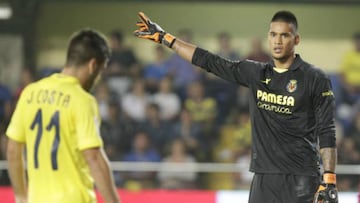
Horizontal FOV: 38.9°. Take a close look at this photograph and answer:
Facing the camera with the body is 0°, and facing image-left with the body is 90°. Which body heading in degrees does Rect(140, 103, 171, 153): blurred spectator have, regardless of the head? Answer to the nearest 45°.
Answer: approximately 0°

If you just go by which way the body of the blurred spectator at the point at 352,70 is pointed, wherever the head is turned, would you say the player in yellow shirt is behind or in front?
in front

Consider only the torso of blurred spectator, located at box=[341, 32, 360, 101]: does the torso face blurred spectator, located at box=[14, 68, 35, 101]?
no

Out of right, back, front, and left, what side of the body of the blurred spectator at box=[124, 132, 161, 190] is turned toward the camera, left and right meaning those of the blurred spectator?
front

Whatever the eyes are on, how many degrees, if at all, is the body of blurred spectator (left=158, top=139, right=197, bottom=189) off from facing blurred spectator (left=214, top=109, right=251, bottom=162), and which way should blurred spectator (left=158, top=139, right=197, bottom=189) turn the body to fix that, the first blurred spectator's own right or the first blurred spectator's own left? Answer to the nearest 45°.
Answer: approximately 135° to the first blurred spectator's own left

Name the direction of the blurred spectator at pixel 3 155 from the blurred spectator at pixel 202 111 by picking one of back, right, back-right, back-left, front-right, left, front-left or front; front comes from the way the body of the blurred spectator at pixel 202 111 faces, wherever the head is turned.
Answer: right

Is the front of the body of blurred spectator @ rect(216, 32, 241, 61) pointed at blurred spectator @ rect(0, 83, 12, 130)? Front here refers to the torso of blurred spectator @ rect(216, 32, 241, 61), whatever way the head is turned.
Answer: no

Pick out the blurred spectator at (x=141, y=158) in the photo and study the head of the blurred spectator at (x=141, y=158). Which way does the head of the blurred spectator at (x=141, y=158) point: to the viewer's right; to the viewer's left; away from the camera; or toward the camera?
toward the camera

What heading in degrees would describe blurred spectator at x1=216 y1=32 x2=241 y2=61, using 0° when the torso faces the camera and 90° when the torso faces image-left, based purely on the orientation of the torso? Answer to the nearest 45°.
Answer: approximately 0°

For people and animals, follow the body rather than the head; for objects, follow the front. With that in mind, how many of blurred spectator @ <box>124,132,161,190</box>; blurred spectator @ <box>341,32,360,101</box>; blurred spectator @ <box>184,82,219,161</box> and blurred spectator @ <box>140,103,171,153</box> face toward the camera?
4

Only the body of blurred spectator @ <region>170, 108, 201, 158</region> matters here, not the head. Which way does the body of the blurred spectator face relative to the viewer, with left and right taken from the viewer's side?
facing the viewer

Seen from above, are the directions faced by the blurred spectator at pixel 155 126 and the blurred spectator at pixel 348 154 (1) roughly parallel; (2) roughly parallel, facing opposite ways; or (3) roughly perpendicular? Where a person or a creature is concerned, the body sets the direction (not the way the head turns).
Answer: roughly parallel

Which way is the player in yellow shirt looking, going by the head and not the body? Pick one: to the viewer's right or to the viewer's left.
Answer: to the viewer's right

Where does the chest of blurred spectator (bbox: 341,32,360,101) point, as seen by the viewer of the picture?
toward the camera

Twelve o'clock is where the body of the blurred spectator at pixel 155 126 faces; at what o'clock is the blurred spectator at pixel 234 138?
the blurred spectator at pixel 234 138 is roughly at 9 o'clock from the blurred spectator at pixel 155 126.

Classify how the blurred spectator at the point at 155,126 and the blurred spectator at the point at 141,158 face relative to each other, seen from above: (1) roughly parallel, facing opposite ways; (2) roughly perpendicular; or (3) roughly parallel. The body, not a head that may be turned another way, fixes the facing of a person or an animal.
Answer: roughly parallel

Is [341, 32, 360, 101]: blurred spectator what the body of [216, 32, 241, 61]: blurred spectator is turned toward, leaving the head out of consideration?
no
